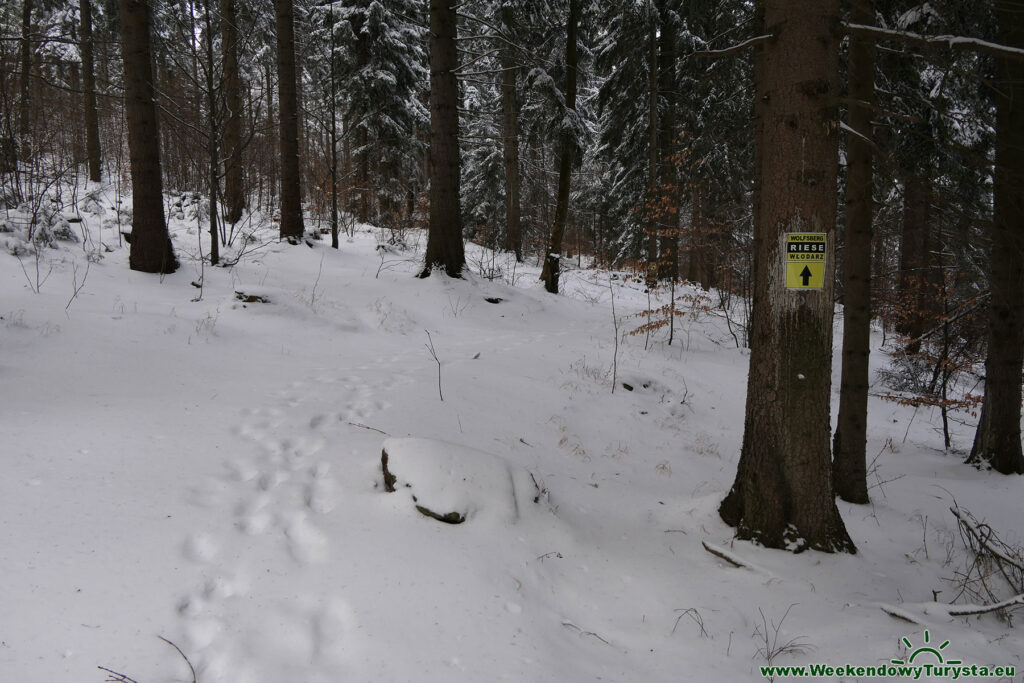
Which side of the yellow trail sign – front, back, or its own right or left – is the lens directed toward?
front

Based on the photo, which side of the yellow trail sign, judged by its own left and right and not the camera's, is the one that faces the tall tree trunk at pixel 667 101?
back

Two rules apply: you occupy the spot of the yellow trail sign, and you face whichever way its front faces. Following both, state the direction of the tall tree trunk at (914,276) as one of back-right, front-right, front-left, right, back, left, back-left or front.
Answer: back

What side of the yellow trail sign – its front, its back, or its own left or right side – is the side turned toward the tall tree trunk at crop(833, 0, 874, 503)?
back
